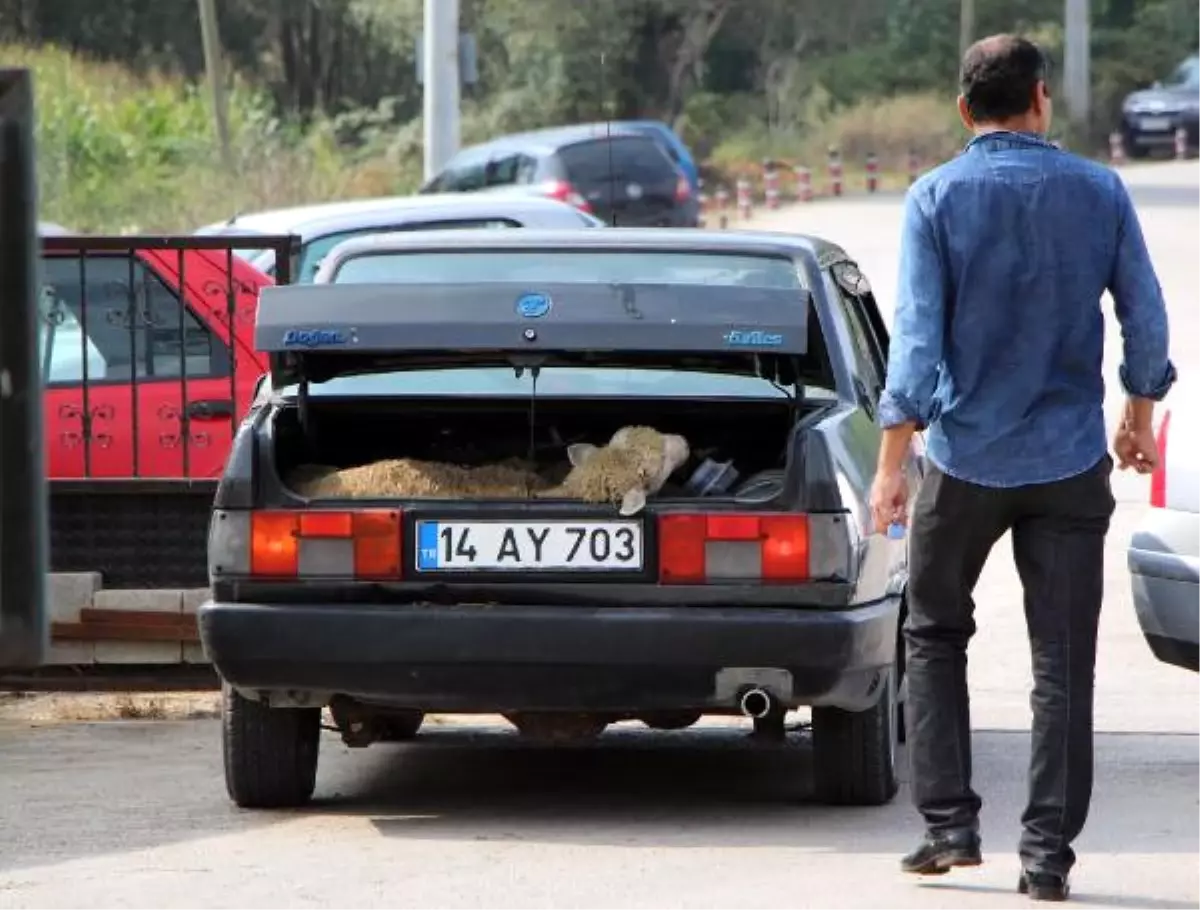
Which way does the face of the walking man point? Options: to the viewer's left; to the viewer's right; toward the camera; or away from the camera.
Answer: away from the camera

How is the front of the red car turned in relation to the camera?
facing to the left of the viewer

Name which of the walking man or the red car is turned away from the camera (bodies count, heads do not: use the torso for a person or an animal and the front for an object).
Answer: the walking man

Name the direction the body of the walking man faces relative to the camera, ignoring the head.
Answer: away from the camera

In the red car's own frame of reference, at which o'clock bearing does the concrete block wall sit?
The concrete block wall is roughly at 9 o'clock from the red car.

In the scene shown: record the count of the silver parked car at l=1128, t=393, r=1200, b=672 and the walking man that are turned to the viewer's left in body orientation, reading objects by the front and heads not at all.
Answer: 0

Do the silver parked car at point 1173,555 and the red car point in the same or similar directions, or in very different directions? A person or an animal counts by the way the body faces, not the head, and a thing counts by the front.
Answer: very different directions

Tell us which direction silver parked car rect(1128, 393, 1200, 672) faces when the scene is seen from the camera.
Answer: facing away from the viewer and to the right of the viewer

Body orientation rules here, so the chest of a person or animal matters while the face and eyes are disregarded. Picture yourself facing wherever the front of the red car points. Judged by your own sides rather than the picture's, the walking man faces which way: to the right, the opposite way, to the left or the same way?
to the right

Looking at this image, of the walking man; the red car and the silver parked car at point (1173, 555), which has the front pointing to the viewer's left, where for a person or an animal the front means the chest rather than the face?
the red car

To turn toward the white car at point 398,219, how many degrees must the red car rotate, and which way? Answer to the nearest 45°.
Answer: approximately 90° to its right

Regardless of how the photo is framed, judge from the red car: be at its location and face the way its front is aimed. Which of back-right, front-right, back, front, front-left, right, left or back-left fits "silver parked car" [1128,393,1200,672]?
back-left

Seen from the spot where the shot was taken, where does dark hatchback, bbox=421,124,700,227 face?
facing away from the viewer and to the left of the viewer

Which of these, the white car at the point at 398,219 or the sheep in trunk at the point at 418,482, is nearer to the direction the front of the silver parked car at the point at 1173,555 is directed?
the white car
